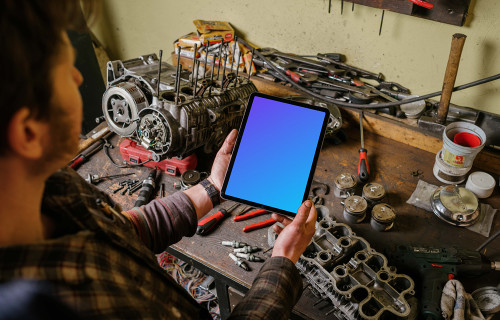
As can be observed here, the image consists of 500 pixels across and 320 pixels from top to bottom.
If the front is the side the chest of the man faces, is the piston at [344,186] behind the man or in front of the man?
in front

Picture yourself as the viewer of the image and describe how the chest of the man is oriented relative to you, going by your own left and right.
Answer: facing away from the viewer and to the right of the viewer

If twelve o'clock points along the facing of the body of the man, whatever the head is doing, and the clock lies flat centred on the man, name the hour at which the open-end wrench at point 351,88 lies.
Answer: The open-end wrench is roughly at 12 o'clock from the man.

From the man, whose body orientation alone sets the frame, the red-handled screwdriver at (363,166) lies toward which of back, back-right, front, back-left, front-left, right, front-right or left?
front

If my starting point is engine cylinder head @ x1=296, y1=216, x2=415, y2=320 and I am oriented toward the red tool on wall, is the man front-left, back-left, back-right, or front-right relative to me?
back-left

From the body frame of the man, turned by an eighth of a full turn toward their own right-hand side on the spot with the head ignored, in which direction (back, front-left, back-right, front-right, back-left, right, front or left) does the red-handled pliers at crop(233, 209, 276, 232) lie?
front-left

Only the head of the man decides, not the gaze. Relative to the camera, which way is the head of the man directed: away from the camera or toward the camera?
away from the camera

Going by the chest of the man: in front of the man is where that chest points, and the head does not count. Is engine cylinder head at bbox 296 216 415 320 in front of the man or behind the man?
in front

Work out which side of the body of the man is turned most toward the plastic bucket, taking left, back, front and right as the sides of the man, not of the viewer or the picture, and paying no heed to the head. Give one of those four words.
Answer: front

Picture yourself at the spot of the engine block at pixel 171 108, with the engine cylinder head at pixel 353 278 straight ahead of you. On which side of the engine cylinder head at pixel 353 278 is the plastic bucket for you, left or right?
left
